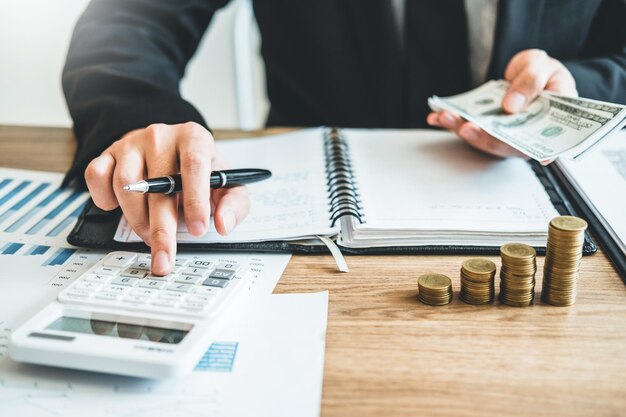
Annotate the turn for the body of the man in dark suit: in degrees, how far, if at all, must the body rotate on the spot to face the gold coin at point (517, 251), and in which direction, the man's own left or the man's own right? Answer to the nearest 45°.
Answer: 0° — they already face it

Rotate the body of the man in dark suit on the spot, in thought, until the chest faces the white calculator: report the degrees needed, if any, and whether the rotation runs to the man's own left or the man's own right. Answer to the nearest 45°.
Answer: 0° — they already face it

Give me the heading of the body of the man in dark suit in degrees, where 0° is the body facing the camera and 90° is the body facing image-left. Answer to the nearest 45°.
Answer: approximately 0°

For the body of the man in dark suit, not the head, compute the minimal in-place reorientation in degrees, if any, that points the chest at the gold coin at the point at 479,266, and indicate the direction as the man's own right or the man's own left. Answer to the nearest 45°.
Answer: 0° — they already face it
